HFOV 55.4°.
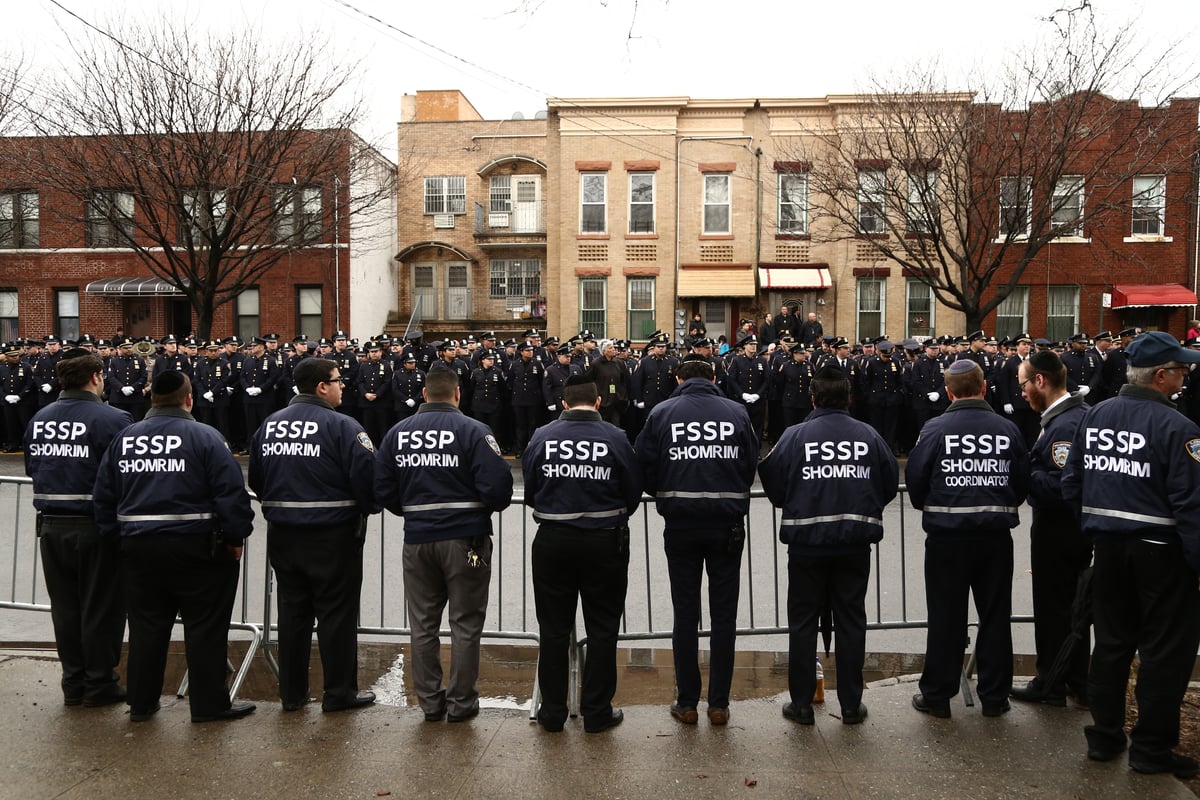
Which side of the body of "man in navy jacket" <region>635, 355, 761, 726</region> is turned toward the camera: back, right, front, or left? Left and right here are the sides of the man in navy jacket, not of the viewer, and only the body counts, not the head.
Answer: back

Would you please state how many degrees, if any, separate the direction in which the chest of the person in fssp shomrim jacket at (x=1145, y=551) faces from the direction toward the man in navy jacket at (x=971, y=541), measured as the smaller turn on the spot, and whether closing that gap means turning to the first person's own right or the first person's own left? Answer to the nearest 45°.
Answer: approximately 90° to the first person's own left

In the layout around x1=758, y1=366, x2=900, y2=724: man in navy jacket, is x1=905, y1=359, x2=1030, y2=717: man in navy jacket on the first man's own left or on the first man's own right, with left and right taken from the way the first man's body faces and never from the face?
on the first man's own right

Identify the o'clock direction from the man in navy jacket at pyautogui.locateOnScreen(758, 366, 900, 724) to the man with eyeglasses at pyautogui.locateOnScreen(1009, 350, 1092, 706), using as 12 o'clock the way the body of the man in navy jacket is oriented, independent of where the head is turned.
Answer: The man with eyeglasses is roughly at 2 o'clock from the man in navy jacket.

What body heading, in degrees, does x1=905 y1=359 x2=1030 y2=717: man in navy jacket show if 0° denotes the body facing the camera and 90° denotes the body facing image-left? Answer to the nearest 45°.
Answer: approximately 180°

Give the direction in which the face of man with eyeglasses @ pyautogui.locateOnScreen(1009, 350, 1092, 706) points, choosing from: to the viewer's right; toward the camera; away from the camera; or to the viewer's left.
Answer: to the viewer's left

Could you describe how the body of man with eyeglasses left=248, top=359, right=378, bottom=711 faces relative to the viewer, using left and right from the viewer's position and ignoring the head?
facing away from the viewer and to the right of the viewer

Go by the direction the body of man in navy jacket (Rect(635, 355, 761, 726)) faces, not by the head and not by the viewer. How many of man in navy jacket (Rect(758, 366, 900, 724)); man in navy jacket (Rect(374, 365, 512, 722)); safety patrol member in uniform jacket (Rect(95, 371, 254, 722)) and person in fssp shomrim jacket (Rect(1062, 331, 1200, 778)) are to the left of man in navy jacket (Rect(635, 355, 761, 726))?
2

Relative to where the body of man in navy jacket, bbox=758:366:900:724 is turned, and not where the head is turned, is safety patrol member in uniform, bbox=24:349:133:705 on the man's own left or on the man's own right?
on the man's own left

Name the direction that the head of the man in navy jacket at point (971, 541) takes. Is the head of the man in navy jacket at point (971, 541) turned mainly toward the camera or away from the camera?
away from the camera

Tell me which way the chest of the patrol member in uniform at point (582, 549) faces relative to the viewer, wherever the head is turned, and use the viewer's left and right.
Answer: facing away from the viewer

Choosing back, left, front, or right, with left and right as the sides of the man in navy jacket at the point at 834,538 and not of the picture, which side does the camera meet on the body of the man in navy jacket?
back

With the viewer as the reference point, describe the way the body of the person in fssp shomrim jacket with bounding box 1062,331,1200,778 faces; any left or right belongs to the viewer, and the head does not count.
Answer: facing away from the viewer and to the right of the viewer

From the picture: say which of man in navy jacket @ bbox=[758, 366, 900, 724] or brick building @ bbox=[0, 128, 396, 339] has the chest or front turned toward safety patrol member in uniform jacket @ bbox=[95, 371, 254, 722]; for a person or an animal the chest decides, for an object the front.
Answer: the brick building
